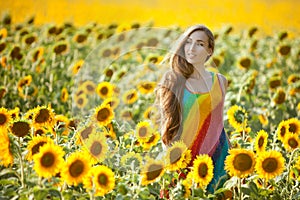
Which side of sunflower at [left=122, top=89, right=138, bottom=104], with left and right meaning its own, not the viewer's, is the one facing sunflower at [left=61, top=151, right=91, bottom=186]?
front

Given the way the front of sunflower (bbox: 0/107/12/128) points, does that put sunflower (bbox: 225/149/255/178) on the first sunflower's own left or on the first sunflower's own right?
on the first sunflower's own left

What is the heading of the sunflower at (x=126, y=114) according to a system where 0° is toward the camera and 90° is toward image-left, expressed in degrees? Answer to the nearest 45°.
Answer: approximately 0°

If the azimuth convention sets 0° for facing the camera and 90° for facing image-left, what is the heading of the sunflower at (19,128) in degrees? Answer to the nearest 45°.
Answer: approximately 0°
